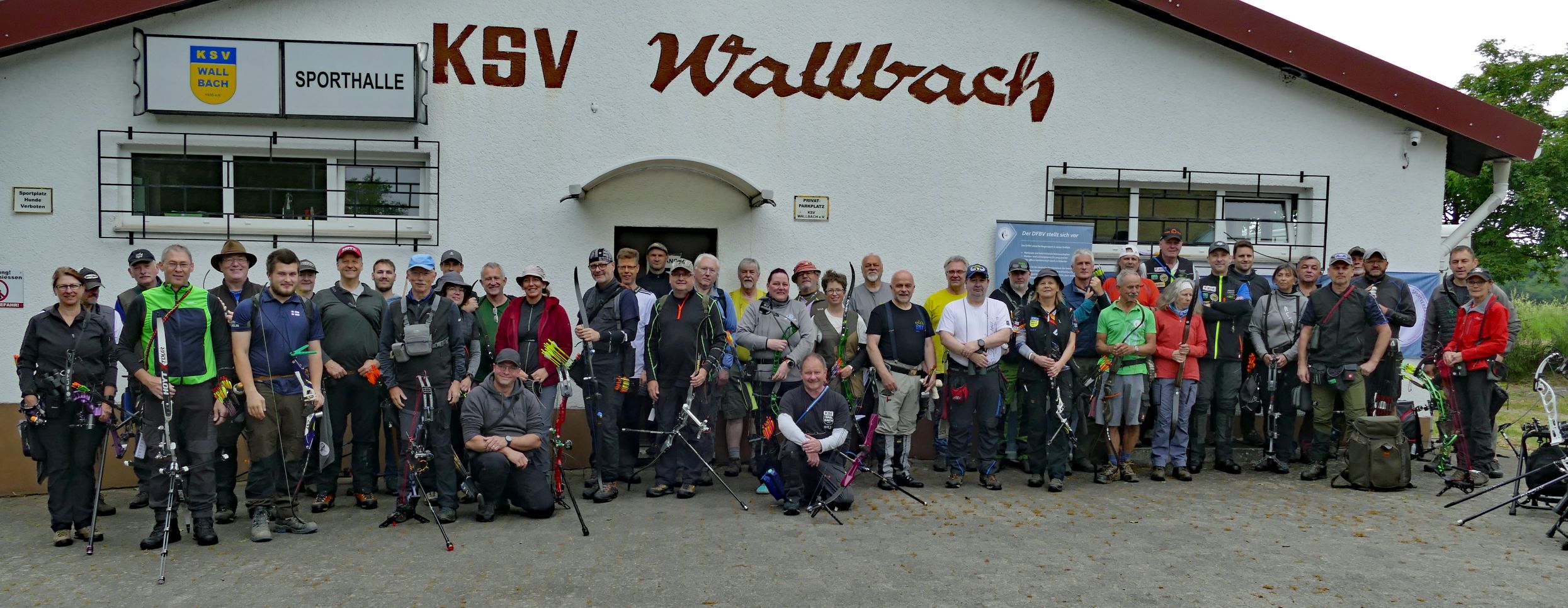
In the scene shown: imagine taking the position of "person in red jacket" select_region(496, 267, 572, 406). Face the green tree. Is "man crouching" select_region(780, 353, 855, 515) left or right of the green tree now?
right

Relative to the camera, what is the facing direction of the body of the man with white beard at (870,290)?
toward the camera

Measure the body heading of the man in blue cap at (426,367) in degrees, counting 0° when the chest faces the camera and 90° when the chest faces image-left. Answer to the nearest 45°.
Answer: approximately 0°

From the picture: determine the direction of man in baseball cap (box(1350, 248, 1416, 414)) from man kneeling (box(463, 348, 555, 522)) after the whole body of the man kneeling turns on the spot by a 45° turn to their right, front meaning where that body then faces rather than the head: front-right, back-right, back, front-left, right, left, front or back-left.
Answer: back-left

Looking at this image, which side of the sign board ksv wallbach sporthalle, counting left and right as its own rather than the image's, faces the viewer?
front

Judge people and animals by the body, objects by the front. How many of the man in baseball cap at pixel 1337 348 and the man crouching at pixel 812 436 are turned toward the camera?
2

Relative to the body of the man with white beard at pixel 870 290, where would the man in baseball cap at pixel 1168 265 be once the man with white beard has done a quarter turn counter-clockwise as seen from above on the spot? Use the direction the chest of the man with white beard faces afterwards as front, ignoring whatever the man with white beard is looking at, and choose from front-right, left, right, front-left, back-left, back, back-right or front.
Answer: front

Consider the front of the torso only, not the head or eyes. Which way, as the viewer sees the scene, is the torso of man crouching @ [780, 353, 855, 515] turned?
toward the camera

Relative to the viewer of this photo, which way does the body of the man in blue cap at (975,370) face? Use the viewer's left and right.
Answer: facing the viewer

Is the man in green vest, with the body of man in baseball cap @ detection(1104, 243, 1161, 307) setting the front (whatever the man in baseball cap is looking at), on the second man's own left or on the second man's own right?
on the second man's own right

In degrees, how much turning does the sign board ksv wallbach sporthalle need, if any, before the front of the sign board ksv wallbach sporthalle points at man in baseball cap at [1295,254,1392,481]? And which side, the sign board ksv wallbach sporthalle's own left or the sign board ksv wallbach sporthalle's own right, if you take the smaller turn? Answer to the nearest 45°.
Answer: approximately 45° to the sign board ksv wallbach sporthalle's own left
